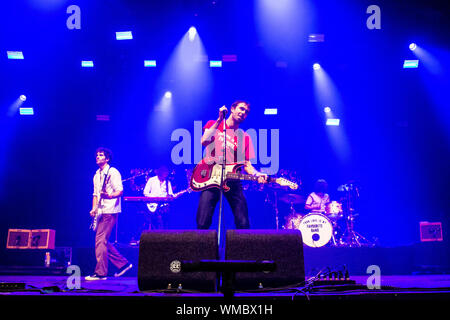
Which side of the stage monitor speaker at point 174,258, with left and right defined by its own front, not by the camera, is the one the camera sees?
back

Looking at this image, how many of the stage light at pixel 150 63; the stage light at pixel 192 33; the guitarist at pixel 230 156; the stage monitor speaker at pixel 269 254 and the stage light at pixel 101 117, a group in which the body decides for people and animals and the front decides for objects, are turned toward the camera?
4

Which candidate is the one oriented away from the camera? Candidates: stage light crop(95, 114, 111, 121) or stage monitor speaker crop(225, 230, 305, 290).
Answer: the stage monitor speaker

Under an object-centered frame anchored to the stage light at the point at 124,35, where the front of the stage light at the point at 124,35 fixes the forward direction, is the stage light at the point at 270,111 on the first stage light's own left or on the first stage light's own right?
on the first stage light's own left

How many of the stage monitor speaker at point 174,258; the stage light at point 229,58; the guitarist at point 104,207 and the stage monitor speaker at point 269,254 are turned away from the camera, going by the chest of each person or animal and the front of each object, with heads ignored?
2
